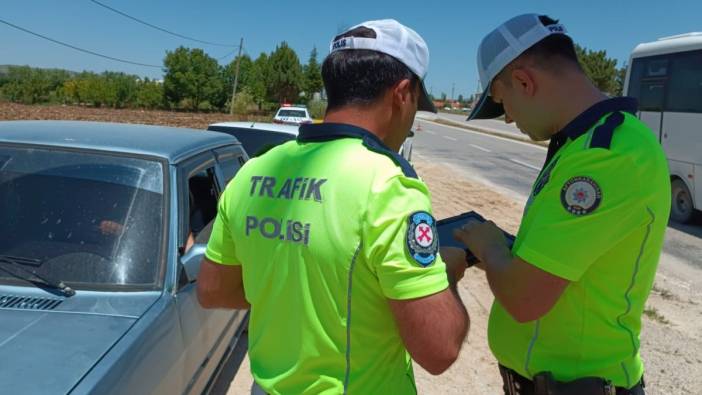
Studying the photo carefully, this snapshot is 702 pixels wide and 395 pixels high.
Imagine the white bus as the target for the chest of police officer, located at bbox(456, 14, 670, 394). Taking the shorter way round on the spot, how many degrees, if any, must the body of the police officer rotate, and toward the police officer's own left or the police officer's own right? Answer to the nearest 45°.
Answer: approximately 90° to the police officer's own right

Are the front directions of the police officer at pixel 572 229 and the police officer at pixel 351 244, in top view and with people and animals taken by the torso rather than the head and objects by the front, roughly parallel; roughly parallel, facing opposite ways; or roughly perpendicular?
roughly perpendicular

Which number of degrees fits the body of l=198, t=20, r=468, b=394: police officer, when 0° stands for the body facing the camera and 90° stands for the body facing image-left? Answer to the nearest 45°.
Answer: approximately 225°

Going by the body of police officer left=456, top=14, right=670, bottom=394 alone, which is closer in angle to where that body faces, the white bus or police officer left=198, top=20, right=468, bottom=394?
the police officer

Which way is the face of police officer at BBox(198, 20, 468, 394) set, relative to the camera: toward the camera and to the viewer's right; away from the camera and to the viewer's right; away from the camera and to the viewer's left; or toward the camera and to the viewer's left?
away from the camera and to the viewer's right

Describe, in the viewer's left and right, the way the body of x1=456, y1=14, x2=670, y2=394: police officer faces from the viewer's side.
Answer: facing to the left of the viewer

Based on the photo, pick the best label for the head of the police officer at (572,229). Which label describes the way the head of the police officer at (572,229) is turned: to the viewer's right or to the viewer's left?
to the viewer's left

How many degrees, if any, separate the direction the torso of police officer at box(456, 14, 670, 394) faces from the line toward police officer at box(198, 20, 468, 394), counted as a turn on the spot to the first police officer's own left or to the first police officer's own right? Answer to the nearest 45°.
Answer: approximately 45° to the first police officer's own left
